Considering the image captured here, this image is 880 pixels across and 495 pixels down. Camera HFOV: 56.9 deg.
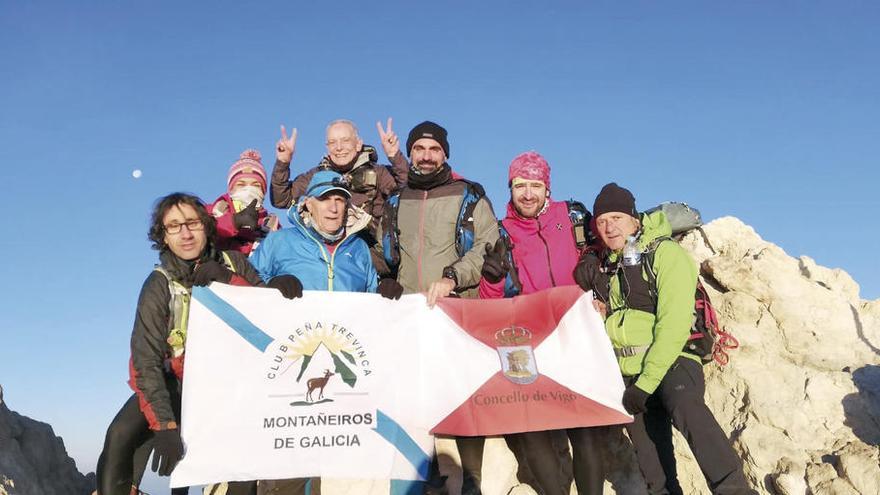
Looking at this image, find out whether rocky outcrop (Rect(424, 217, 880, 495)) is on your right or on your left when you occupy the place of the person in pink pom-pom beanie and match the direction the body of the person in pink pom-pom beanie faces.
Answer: on your left

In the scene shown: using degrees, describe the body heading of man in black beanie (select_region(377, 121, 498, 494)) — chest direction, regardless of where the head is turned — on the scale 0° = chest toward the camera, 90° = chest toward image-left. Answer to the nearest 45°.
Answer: approximately 0°

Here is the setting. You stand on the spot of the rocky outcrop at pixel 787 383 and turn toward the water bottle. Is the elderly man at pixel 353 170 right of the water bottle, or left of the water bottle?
right

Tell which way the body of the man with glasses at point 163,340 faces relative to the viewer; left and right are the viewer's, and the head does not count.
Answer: facing the viewer and to the right of the viewer

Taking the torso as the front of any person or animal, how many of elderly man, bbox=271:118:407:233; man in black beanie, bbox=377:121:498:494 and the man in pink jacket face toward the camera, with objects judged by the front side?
3

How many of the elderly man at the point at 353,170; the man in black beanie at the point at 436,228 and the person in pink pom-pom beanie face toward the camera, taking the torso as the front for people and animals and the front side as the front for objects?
3
